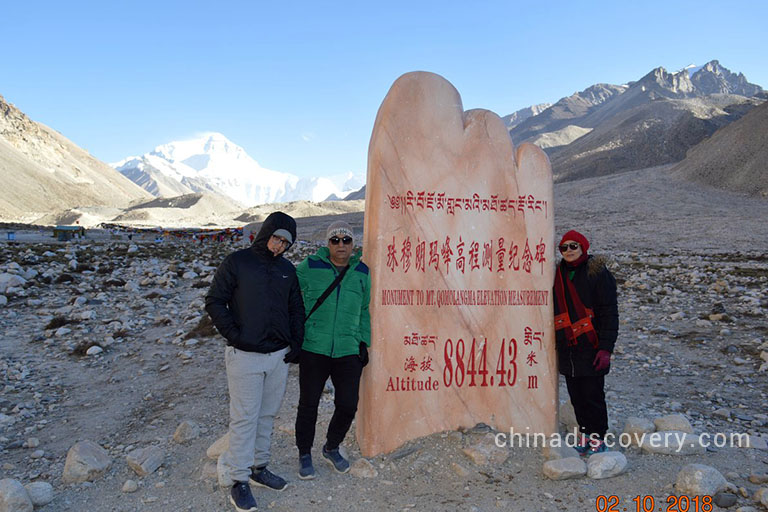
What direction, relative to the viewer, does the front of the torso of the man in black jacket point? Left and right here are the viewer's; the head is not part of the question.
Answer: facing the viewer and to the right of the viewer

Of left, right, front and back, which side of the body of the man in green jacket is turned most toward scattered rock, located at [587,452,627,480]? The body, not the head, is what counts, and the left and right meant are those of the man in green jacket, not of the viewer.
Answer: left

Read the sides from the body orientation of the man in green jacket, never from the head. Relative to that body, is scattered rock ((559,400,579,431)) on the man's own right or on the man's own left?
on the man's own left

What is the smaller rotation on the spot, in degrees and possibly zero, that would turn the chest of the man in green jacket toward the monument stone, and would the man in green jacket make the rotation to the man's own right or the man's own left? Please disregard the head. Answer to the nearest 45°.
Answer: approximately 135° to the man's own left

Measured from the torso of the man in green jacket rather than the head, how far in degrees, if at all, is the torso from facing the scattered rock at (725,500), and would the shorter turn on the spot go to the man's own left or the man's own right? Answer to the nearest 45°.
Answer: approximately 90° to the man's own left

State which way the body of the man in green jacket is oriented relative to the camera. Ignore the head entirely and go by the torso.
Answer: toward the camera

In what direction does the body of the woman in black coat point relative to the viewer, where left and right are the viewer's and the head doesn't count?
facing the viewer and to the left of the viewer

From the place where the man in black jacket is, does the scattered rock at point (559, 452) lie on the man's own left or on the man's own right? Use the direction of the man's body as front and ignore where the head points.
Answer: on the man's own left

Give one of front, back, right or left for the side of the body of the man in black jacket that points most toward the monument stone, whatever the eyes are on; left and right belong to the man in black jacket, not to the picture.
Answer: left

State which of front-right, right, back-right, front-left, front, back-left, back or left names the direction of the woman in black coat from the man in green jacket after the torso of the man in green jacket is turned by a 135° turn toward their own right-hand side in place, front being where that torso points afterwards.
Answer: back-right

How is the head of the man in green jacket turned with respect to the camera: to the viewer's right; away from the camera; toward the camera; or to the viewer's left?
toward the camera
